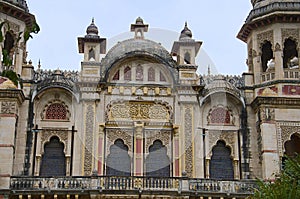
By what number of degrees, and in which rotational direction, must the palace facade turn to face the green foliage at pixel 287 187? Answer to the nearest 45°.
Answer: approximately 45° to its left

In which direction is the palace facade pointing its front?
toward the camera
